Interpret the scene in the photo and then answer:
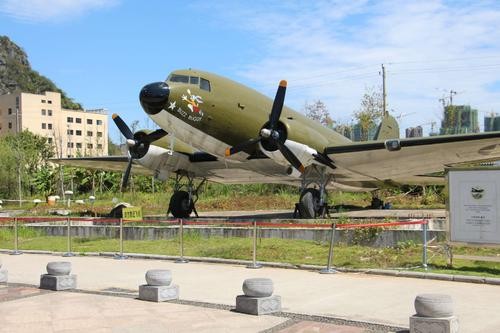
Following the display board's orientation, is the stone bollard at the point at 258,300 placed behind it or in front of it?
in front

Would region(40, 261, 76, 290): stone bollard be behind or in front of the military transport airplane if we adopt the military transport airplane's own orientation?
in front

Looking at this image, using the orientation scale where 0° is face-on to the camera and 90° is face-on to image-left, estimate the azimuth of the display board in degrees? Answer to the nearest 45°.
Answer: approximately 0°

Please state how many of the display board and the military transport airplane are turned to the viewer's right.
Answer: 0

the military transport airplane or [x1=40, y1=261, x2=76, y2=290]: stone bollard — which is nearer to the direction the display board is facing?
the stone bollard

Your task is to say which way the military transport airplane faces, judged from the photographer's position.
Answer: facing the viewer and to the left of the viewer

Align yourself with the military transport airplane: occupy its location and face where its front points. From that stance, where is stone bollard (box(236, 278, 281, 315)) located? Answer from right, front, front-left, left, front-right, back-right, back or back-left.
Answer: front-left

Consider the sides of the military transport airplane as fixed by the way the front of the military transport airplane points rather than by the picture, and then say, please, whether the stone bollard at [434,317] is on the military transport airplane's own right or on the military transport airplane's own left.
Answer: on the military transport airplane's own left

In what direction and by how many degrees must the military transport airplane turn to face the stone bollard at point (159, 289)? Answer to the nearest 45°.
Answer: approximately 45° to its left

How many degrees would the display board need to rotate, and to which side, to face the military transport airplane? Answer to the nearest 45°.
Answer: approximately 135° to its right

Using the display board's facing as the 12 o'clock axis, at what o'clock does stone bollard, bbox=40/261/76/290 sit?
The stone bollard is roughly at 2 o'clock from the display board.
